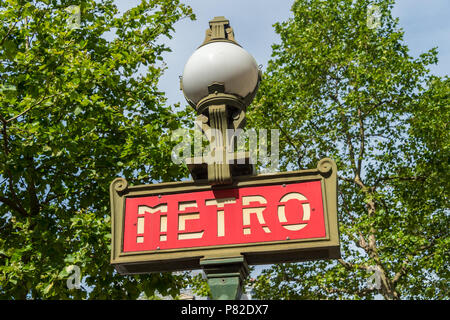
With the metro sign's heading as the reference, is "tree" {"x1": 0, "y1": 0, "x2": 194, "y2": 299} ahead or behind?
behind

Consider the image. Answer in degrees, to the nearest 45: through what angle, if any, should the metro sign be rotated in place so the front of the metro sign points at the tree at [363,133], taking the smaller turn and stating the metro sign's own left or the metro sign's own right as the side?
approximately 180°

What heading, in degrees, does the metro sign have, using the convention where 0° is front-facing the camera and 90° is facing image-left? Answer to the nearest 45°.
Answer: approximately 0°
